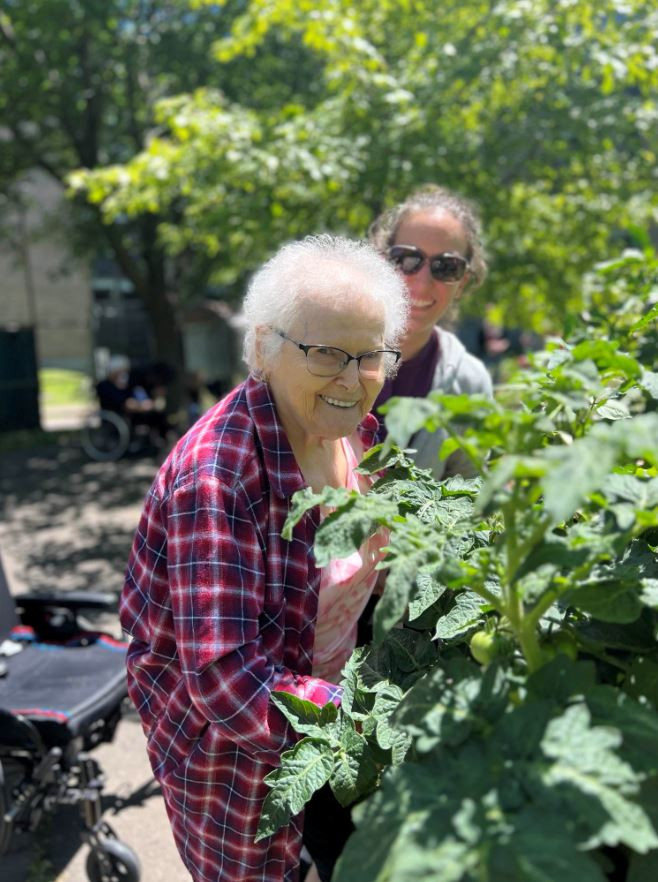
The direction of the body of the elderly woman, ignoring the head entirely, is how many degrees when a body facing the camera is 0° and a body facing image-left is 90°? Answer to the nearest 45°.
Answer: approximately 315°

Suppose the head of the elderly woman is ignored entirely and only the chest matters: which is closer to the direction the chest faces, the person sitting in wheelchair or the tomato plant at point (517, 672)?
the tomato plant

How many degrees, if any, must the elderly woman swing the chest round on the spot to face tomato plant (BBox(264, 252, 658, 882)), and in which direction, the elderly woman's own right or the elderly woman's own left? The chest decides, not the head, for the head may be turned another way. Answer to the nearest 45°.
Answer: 0° — they already face it

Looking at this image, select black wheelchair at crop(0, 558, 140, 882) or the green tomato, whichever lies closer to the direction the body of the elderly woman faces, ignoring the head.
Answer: the green tomato

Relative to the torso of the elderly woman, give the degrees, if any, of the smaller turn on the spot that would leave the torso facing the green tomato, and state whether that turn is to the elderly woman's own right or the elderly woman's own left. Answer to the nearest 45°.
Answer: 0° — they already face it

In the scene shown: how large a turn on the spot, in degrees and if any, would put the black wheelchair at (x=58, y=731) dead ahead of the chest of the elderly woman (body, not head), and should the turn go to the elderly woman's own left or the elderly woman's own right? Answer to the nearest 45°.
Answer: approximately 180°

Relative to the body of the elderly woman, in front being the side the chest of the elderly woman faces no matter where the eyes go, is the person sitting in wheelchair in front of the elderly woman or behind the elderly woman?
behind

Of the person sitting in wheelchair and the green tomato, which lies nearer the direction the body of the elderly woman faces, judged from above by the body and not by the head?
the green tomato
